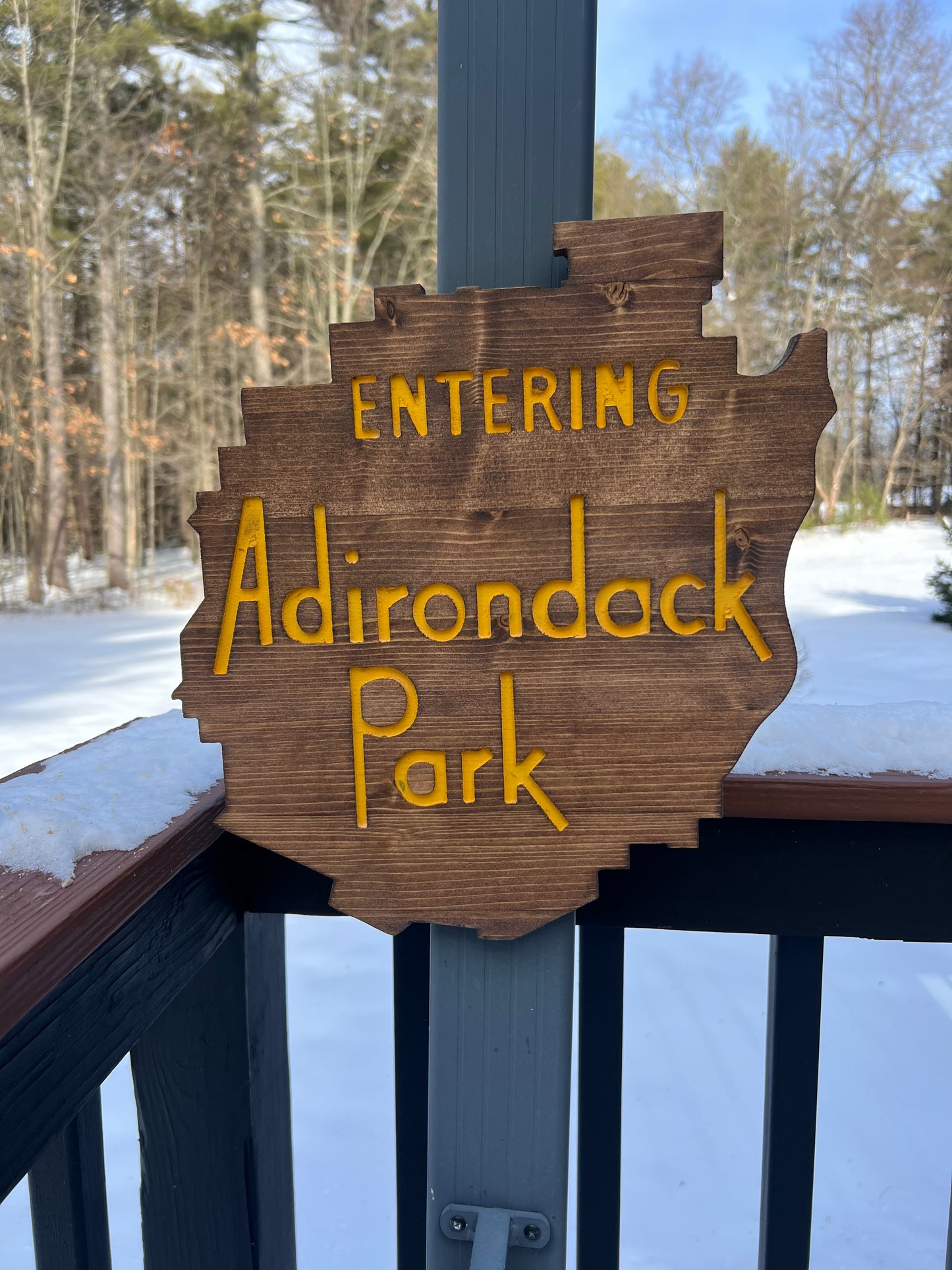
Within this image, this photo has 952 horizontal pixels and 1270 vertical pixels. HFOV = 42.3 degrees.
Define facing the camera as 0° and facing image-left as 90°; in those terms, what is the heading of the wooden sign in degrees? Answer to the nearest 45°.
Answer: approximately 0°

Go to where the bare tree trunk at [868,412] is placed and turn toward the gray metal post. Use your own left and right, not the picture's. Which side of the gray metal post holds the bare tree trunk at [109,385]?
right

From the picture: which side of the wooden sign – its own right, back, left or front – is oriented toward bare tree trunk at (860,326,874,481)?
back

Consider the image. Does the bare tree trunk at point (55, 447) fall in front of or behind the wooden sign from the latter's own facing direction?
behind
